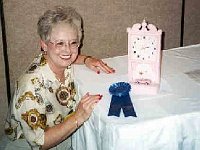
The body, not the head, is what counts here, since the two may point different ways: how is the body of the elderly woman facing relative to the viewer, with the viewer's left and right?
facing the viewer and to the right of the viewer

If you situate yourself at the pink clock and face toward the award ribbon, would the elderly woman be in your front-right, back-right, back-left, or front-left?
front-right

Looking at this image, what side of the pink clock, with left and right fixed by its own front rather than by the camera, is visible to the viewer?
front

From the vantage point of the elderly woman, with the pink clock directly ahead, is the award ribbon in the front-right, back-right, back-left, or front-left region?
front-right
